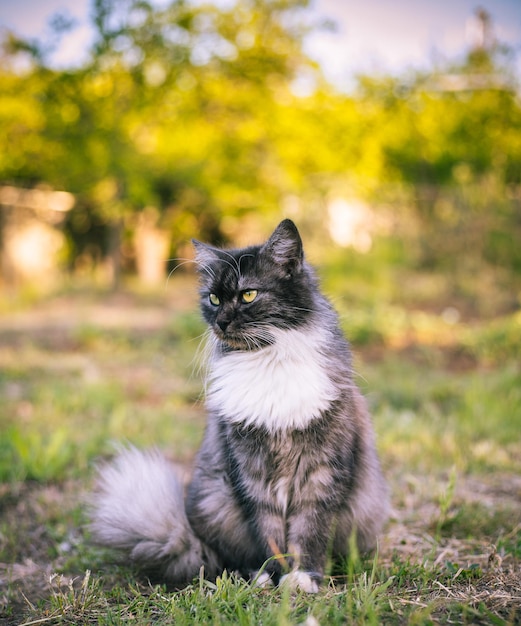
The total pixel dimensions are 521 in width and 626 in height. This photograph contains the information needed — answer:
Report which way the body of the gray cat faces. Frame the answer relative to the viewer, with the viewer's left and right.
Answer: facing the viewer
